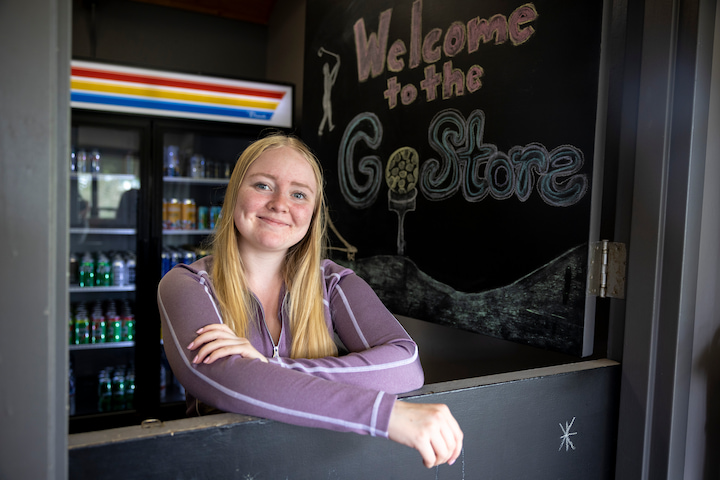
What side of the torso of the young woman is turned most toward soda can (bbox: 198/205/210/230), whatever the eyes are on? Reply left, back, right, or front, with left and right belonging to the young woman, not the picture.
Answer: back

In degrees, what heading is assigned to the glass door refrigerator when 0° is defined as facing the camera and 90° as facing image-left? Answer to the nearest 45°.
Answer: approximately 315°

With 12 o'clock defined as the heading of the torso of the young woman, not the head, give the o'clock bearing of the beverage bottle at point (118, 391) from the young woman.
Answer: The beverage bottle is roughly at 5 o'clock from the young woman.

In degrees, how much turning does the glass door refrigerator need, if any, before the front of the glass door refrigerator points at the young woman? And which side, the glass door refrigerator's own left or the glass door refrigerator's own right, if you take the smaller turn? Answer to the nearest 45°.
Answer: approximately 45° to the glass door refrigerator's own right

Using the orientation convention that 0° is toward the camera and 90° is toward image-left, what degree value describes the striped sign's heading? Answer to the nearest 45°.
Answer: approximately 315°
